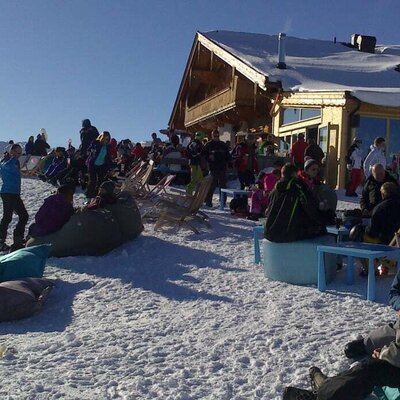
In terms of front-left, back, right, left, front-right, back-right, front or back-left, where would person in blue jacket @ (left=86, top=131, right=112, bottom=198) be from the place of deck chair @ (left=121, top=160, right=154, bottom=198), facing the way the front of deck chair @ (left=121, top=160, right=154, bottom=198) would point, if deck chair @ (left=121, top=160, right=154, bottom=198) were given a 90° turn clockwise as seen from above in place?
front-left

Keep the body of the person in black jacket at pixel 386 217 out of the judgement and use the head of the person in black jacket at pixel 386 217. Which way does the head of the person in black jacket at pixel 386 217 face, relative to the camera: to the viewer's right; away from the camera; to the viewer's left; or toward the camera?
to the viewer's left

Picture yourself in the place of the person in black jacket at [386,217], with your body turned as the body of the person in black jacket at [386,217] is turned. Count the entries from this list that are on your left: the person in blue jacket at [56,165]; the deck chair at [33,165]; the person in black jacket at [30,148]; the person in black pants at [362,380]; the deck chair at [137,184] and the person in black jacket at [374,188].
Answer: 1

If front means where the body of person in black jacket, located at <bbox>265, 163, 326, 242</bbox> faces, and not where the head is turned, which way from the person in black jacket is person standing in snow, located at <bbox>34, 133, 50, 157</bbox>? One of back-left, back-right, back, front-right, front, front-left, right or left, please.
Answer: front-left

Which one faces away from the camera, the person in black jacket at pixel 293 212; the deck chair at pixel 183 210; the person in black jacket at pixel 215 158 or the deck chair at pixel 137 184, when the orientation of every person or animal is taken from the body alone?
the person in black jacket at pixel 293 212

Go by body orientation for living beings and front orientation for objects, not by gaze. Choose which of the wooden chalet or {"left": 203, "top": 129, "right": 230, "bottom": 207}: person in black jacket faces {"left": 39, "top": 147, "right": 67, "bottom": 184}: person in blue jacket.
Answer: the wooden chalet

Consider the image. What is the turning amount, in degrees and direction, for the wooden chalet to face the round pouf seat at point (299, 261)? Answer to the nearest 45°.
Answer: approximately 45° to its left

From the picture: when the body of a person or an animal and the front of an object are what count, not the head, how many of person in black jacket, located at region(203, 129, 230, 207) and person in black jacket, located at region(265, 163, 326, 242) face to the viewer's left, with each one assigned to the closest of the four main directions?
0

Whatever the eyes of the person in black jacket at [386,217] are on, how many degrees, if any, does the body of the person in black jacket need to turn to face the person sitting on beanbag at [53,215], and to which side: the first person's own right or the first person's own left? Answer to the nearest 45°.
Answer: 0° — they already face them

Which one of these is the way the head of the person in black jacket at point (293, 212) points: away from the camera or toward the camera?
away from the camera

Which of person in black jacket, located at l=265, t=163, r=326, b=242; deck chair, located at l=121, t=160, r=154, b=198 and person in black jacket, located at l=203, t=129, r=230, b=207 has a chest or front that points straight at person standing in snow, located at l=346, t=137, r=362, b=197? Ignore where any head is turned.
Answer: person in black jacket, located at l=265, t=163, r=326, b=242

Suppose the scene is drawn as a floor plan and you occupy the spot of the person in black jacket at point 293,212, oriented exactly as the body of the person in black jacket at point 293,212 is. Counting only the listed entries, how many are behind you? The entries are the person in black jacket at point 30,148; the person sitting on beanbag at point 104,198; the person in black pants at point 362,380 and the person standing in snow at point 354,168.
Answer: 1

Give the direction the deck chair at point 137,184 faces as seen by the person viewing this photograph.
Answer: facing to the left of the viewer

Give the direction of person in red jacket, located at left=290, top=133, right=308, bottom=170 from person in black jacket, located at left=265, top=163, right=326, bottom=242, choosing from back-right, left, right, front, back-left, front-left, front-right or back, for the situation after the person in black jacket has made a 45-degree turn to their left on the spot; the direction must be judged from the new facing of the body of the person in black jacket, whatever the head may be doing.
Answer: front-right

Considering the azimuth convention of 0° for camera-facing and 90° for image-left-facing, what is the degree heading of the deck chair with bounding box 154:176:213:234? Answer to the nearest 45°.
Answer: approximately 90°

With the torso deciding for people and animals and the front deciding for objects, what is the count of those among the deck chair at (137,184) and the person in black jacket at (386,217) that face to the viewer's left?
2

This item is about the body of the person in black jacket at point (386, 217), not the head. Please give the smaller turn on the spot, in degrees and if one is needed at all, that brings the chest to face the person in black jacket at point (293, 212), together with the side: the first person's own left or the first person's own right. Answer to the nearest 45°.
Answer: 0° — they already face them
